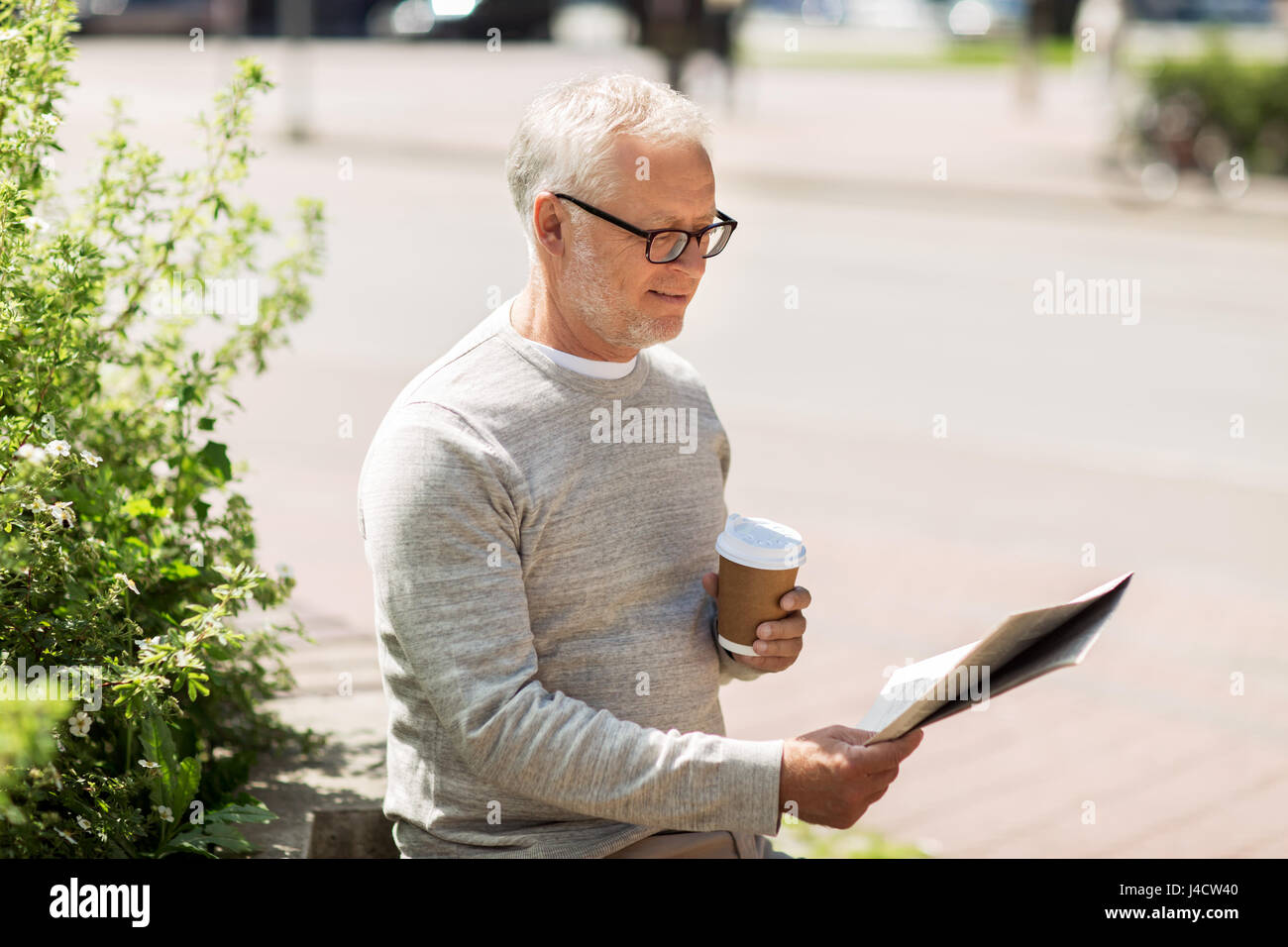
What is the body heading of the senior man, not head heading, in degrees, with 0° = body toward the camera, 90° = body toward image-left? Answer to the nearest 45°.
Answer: approximately 315°

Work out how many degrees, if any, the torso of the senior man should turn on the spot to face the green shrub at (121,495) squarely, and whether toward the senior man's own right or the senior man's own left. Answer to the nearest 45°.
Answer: approximately 135° to the senior man's own right

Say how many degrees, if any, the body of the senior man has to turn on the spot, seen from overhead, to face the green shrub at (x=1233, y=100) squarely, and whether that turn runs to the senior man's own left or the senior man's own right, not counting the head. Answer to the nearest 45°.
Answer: approximately 135° to the senior man's own left
